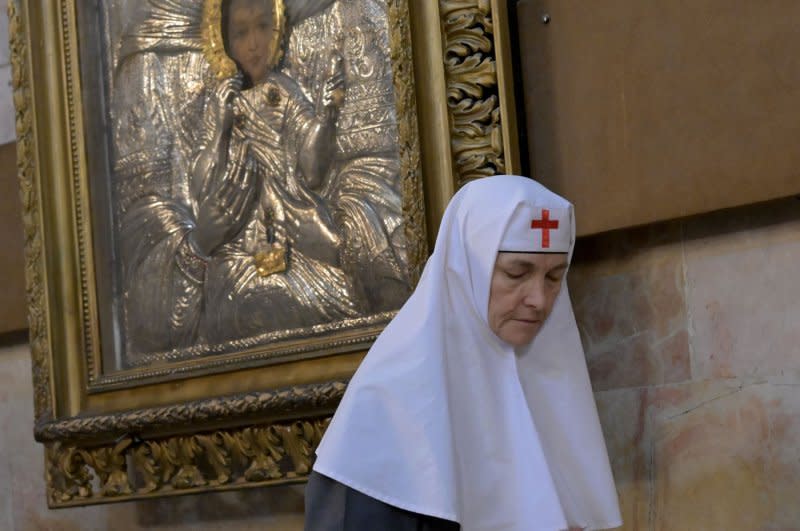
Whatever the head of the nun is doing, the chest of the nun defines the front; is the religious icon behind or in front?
behind

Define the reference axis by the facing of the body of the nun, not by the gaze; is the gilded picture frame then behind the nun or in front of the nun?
behind

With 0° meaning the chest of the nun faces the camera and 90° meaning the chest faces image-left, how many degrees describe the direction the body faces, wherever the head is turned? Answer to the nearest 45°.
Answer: approximately 315°
